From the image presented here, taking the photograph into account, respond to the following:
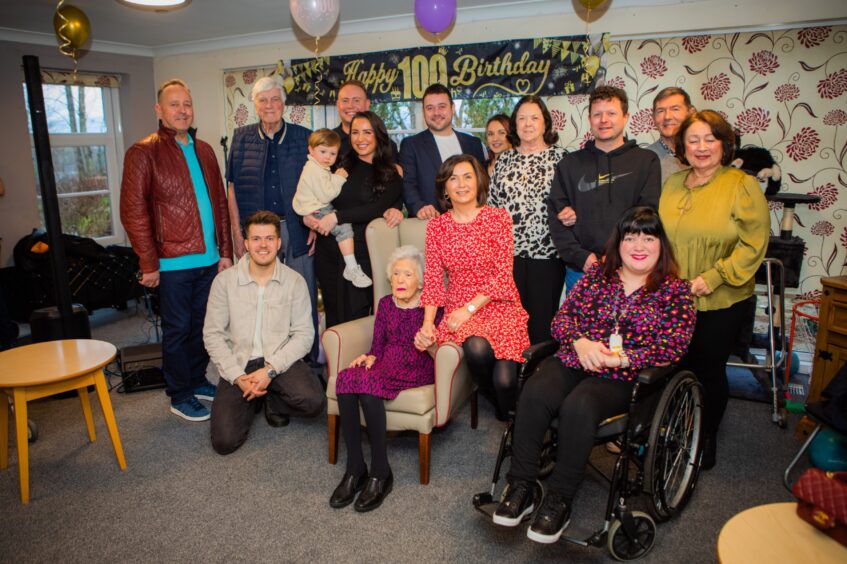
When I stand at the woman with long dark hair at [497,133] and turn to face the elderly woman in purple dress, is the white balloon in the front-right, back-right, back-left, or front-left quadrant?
front-right

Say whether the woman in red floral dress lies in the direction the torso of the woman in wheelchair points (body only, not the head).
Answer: no

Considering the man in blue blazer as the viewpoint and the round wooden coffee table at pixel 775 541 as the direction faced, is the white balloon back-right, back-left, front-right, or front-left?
back-right

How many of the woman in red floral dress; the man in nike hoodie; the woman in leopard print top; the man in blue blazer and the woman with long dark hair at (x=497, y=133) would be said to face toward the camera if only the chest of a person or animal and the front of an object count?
5

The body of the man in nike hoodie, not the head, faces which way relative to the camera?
toward the camera

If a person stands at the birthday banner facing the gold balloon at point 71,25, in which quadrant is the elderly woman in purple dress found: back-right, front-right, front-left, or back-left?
front-left

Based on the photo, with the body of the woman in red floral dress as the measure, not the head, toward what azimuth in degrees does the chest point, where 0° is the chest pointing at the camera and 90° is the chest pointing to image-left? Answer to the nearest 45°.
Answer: approximately 0°

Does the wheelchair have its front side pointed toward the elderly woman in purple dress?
no

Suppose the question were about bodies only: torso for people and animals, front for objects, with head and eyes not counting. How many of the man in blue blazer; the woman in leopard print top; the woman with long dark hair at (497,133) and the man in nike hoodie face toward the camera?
4

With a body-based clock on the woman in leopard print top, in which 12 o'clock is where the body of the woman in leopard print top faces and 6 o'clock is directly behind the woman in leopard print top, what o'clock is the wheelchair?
The wheelchair is roughly at 11 o'clock from the woman in leopard print top.

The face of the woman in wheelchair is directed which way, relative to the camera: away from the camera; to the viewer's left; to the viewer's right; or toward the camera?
toward the camera

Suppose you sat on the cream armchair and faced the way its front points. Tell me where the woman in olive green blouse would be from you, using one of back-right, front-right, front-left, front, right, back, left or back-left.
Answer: back-left

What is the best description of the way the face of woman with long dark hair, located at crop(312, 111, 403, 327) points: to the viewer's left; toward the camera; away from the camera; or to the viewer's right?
toward the camera

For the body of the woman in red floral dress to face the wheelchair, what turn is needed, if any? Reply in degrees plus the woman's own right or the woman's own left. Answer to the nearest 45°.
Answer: approximately 45° to the woman's own left

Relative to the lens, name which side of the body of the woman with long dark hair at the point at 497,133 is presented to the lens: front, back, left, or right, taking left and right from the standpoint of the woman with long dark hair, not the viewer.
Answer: front

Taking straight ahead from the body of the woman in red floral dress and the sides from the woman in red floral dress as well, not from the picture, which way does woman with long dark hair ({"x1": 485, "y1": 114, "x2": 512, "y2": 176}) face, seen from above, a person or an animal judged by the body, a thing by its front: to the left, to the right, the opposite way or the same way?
the same way

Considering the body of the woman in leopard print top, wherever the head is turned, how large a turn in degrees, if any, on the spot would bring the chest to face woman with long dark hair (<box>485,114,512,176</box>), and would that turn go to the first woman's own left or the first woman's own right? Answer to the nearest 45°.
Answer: approximately 180°
